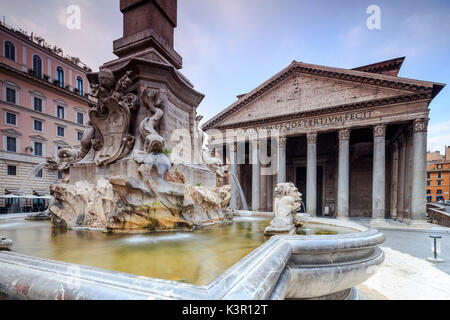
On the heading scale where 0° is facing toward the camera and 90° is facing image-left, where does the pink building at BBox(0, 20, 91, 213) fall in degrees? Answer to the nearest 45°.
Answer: approximately 315°

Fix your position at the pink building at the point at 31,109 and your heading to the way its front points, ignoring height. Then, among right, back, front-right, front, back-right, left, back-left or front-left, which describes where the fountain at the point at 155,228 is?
front-right
